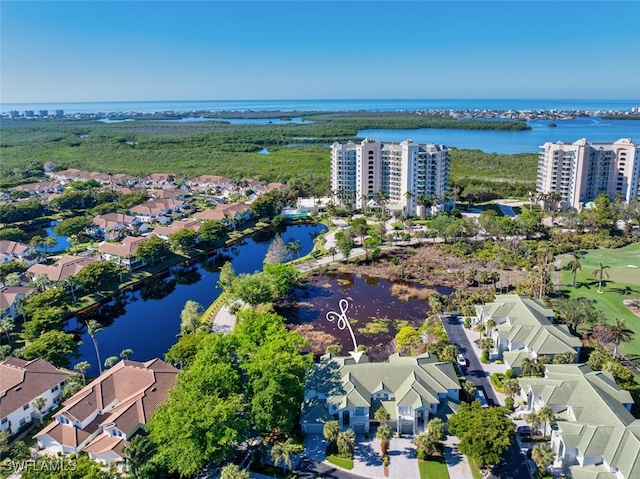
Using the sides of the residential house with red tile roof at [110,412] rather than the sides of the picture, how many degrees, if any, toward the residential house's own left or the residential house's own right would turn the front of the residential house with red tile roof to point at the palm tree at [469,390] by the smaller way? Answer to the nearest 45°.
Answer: approximately 135° to the residential house's own left

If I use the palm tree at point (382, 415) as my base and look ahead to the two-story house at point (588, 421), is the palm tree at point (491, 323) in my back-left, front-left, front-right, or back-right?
front-left

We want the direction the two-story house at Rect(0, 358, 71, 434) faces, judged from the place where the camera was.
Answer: facing the viewer and to the right of the viewer

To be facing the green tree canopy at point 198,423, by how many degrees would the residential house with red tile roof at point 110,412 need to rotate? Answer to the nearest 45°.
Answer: approximately 90° to its left

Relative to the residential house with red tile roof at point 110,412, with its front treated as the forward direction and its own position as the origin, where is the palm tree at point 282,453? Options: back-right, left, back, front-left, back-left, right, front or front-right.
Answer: left

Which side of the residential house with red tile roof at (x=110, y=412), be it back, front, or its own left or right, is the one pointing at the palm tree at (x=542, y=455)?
left

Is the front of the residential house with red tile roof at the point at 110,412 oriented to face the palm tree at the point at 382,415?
no

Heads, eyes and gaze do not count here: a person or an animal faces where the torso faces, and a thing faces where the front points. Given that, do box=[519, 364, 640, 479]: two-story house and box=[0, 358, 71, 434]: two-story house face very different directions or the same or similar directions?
very different directions

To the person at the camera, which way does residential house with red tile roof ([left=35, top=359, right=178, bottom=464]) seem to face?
facing the viewer and to the left of the viewer

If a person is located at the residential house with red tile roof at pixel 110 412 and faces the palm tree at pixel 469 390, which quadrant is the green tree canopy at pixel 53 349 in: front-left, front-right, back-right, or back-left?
back-left

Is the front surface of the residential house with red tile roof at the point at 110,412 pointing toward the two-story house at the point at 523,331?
no

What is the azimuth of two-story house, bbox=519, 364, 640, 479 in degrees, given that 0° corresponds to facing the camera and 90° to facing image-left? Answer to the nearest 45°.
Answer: approximately 90°

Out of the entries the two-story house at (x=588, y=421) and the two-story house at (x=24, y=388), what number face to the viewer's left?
1
